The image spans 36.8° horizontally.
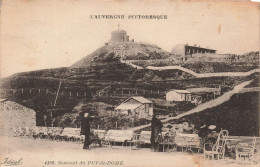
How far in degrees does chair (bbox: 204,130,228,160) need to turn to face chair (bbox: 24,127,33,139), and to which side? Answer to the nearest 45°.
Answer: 0° — it already faces it

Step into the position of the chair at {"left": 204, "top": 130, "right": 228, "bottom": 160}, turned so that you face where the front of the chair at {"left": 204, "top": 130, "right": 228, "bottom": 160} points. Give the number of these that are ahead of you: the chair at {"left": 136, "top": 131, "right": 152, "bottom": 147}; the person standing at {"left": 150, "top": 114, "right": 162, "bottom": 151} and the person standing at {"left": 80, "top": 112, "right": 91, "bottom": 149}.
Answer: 3

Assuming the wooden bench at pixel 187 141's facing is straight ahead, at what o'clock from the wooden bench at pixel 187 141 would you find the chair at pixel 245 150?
The chair is roughly at 9 o'clock from the wooden bench.

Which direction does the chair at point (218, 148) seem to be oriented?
to the viewer's left

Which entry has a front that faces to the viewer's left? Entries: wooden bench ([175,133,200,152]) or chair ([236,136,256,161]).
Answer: the chair

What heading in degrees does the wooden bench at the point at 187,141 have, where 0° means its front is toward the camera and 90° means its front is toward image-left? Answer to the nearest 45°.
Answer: approximately 0°

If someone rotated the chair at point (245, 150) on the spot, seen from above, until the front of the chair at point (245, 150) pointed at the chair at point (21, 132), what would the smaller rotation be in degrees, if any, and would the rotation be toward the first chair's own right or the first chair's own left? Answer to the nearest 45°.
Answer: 0° — it already faces it

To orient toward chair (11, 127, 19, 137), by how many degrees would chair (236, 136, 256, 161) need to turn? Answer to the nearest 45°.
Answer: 0° — it already faces it

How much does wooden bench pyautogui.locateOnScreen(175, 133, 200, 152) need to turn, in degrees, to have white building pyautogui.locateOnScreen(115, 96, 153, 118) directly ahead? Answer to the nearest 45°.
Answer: approximately 180°

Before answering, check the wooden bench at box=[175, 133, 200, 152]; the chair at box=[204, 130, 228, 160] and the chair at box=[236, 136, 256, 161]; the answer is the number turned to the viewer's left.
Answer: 2

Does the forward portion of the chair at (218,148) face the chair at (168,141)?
yes

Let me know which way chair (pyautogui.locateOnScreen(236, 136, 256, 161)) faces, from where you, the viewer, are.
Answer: facing to the left of the viewer
